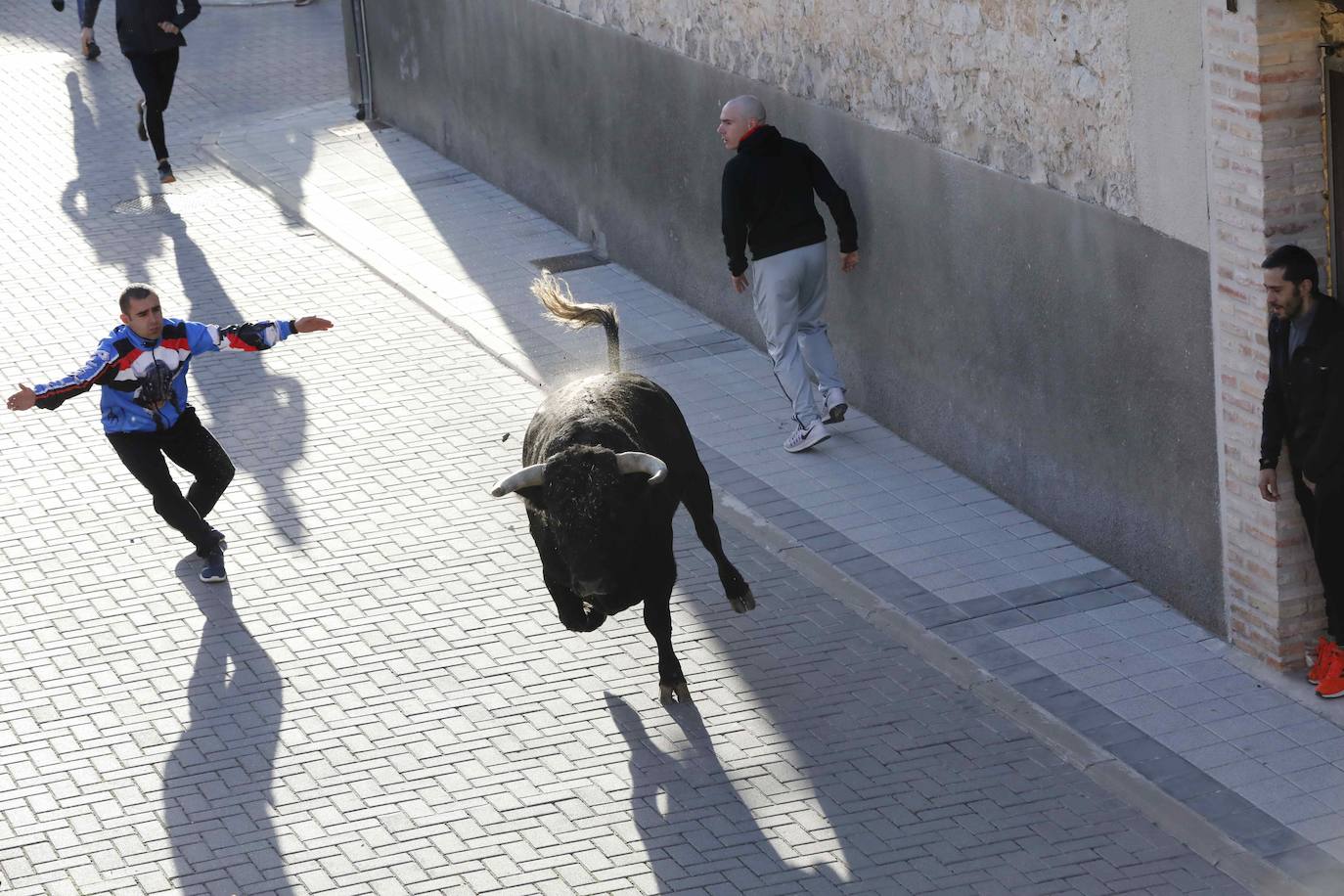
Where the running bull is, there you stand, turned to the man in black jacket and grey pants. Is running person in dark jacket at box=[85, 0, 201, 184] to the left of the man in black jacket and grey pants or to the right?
left

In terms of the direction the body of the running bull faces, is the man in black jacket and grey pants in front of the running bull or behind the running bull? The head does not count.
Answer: behind

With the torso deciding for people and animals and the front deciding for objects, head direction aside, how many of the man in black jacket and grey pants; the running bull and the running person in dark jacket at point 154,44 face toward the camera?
2

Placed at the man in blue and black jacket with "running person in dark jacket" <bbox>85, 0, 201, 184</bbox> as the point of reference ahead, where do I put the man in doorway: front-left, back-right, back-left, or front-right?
back-right

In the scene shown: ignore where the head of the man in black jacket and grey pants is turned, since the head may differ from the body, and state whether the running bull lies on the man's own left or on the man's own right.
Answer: on the man's own left

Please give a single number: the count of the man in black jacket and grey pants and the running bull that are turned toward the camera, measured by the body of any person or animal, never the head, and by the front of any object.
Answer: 1

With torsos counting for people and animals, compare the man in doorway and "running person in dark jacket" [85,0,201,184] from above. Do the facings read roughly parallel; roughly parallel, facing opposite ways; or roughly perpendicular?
roughly perpendicular

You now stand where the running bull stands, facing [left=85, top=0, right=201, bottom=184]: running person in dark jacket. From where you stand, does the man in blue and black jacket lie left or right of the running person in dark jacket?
left

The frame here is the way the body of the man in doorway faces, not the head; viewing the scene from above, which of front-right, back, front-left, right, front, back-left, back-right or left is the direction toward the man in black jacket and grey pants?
right
